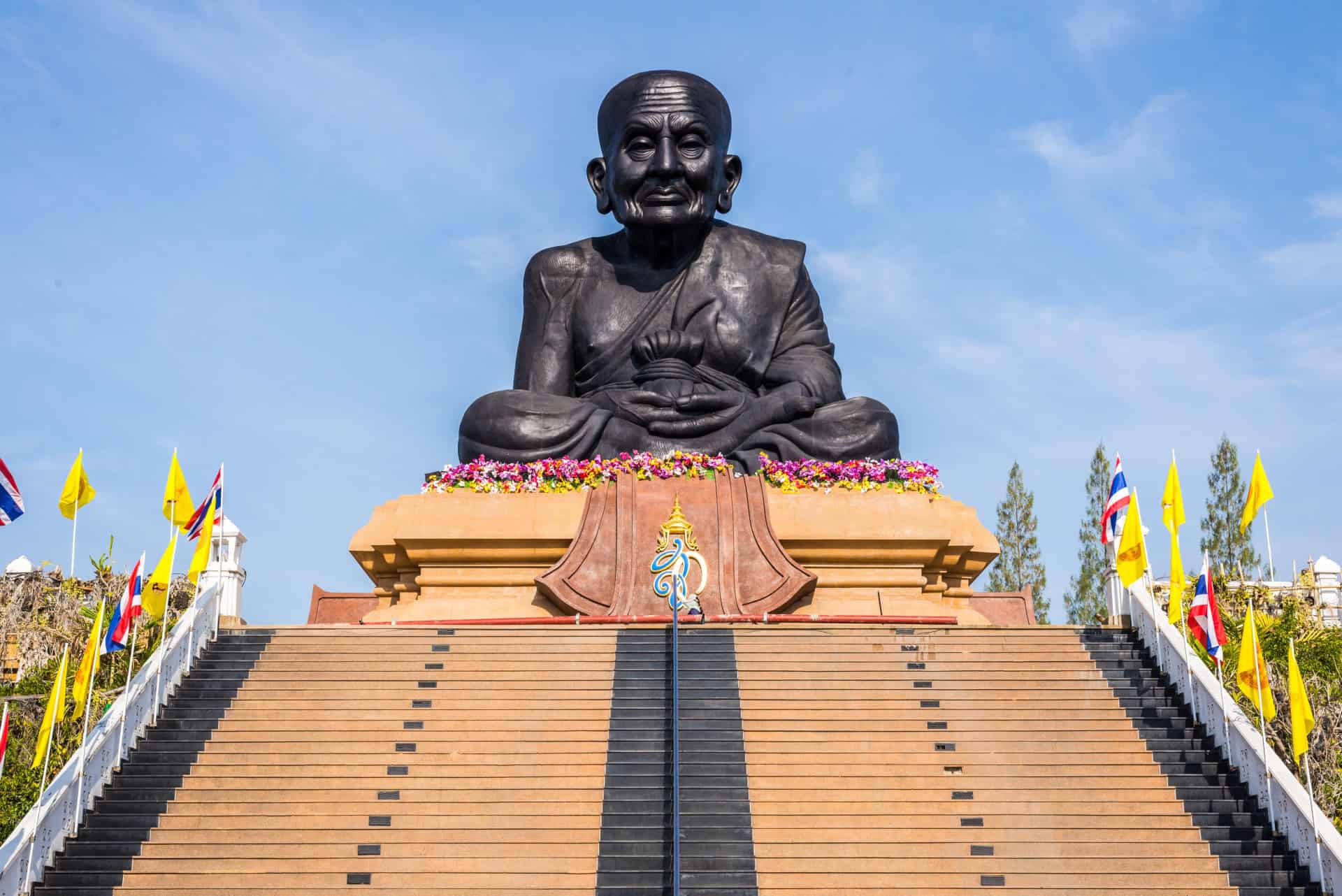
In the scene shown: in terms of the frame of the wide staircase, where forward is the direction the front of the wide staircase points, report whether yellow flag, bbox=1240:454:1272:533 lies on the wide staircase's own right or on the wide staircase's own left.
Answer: on the wide staircase's own left

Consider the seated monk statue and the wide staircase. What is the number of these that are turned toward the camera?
2

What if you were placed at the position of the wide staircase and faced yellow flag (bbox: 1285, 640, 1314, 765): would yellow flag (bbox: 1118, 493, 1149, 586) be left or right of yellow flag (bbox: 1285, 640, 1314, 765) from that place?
left

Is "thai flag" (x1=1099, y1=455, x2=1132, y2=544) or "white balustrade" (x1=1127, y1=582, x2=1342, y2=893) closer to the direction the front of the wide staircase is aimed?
the white balustrade

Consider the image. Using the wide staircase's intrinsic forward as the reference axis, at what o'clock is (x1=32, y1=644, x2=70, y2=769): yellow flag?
The yellow flag is roughly at 3 o'clock from the wide staircase.

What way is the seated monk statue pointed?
toward the camera

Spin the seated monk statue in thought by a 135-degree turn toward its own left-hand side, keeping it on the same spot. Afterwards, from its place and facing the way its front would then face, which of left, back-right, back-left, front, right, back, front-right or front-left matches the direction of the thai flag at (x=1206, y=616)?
right

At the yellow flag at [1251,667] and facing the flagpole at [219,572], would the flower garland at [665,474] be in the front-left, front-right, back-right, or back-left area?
front-right

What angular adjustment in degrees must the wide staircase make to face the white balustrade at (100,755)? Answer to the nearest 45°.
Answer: approximately 90° to its right

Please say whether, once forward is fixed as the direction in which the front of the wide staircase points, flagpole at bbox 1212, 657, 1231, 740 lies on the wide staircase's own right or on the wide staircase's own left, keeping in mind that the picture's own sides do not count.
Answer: on the wide staircase's own left

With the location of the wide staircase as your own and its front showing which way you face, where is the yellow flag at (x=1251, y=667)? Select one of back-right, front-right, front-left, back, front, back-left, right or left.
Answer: left

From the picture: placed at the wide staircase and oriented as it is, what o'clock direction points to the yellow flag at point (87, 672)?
The yellow flag is roughly at 3 o'clock from the wide staircase.

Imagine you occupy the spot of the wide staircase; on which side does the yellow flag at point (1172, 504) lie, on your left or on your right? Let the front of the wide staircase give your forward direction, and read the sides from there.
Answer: on your left

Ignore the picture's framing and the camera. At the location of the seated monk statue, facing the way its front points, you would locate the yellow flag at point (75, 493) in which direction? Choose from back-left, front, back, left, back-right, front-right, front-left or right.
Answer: front-right

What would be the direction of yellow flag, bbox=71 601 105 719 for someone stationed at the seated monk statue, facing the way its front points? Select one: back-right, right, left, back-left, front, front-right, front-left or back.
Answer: front-right
